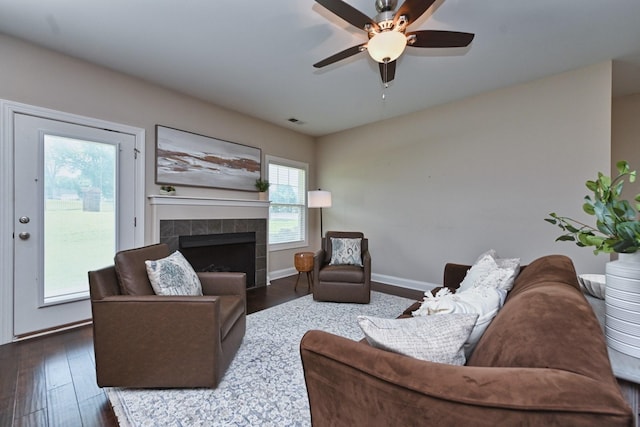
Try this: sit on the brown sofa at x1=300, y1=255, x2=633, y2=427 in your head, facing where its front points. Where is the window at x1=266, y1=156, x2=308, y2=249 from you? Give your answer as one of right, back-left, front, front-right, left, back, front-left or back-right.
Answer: front-right

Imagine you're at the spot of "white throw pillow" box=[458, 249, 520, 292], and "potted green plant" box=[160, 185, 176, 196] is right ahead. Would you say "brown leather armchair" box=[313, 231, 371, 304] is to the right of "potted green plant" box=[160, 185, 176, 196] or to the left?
right

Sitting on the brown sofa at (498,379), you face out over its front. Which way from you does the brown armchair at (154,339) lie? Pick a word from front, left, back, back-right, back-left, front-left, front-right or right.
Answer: front

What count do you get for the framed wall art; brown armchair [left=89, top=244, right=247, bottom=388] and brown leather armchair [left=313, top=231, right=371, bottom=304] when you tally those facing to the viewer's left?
0

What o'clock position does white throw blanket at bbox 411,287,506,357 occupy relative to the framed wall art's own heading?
The white throw blanket is roughly at 1 o'clock from the framed wall art.

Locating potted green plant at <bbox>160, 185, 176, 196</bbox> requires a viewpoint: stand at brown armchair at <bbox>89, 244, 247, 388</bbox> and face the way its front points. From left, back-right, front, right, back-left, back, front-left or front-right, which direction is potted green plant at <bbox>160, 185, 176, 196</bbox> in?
left

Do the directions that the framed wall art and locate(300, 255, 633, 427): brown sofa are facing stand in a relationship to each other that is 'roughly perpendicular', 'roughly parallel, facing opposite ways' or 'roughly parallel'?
roughly parallel, facing opposite ways

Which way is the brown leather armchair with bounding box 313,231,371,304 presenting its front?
toward the camera

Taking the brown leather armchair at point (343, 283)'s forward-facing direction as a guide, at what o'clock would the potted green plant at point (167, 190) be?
The potted green plant is roughly at 3 o'clock from the brown leather armchair.

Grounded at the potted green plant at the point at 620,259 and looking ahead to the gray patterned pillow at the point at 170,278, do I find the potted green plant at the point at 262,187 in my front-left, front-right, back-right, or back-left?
front-right

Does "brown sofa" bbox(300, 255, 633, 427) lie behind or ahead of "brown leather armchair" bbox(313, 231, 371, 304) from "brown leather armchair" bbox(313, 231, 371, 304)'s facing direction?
ahead

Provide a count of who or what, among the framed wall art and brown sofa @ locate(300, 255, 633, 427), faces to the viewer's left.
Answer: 1

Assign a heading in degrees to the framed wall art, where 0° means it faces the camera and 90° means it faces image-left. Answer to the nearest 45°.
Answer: approximately 315°

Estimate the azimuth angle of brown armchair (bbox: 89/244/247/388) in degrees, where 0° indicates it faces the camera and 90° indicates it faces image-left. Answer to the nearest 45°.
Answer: approximately 270°

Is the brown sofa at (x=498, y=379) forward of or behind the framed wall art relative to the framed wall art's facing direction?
forward

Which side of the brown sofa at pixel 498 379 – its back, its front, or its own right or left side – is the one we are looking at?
left

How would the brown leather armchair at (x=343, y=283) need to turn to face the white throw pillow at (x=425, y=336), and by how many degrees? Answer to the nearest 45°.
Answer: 0° — it already faces it
